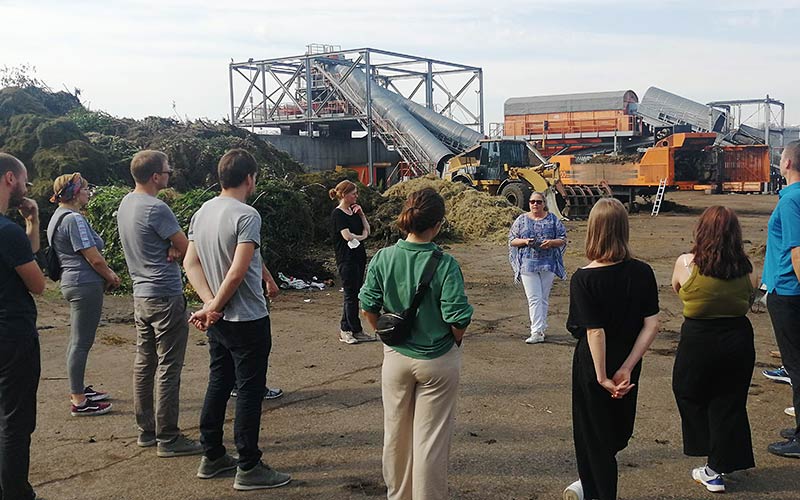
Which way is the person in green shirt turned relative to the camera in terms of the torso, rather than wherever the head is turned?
away from the camera

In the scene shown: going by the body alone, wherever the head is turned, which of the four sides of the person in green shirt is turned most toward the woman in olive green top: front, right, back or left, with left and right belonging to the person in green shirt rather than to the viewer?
right

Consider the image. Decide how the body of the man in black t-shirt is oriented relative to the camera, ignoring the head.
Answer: to the viewer's right

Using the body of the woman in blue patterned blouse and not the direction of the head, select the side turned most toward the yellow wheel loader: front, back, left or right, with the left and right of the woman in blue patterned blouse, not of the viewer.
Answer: back

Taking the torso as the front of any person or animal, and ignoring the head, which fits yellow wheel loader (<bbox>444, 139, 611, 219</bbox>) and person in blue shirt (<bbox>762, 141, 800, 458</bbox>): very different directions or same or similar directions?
very different directions

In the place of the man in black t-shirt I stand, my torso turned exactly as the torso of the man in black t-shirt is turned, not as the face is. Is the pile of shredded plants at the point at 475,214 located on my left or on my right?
on my left

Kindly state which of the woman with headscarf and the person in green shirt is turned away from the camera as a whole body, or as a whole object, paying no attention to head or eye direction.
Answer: the person in green shirt

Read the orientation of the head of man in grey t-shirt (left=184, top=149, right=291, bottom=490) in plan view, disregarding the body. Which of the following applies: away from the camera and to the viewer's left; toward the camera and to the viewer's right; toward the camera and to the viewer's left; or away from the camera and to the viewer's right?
away from the camera and to the viewer's right

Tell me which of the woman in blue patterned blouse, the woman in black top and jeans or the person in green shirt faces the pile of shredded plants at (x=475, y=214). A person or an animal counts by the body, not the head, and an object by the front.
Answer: the person in green shirt

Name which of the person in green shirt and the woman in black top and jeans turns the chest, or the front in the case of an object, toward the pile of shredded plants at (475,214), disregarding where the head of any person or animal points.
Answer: the person in green shirt

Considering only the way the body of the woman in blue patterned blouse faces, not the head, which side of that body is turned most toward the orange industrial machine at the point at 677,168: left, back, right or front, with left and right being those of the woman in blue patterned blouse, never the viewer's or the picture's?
back

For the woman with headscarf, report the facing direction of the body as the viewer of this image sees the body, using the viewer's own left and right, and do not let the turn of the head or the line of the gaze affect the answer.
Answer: facing to the right of the viewer

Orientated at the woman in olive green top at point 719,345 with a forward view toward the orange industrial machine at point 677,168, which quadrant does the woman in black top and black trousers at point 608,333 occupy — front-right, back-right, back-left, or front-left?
back-left

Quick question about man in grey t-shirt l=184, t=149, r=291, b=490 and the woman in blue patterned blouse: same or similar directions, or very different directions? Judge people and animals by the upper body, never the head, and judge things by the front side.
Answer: very different directions

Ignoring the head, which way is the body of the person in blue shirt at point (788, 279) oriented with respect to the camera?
to the viewer's left

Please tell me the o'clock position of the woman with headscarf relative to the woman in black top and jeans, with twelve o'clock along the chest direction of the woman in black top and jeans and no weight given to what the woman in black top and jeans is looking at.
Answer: The woman with headscarf is roughly at 3 o'clock from the woman in black top and jeans.
